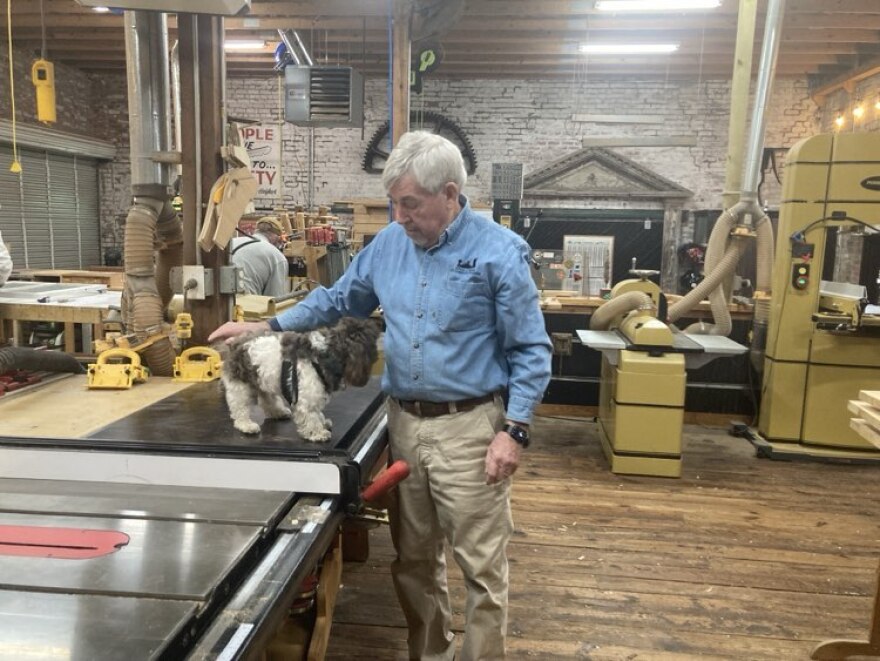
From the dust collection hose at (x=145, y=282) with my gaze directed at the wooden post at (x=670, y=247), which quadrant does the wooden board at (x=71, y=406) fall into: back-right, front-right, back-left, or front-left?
back-right

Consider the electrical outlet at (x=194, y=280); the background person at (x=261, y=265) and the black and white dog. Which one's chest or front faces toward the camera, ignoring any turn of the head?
the electrical outlet

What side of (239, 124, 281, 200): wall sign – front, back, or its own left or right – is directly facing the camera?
front

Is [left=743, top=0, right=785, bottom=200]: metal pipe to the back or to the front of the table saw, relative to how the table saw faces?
to the front

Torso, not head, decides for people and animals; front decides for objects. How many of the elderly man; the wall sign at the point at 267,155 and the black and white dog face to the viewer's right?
1

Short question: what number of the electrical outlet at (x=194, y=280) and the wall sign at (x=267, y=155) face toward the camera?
2

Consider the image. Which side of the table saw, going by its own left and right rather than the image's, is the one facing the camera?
right

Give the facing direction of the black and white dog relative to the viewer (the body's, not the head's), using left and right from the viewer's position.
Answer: facing to the right of the viewer

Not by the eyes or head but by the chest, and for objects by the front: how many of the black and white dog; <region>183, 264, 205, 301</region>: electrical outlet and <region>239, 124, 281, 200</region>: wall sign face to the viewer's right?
1

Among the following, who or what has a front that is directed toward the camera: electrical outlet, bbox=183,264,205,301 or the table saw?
the electrical outlet

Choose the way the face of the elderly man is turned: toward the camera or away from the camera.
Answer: toward the camera

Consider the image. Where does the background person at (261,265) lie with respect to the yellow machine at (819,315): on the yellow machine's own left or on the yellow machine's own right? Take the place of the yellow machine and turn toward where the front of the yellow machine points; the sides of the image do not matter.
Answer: on the yellow machine's own right

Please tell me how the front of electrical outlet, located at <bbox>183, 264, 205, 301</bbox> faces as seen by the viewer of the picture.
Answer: facing the viewer
